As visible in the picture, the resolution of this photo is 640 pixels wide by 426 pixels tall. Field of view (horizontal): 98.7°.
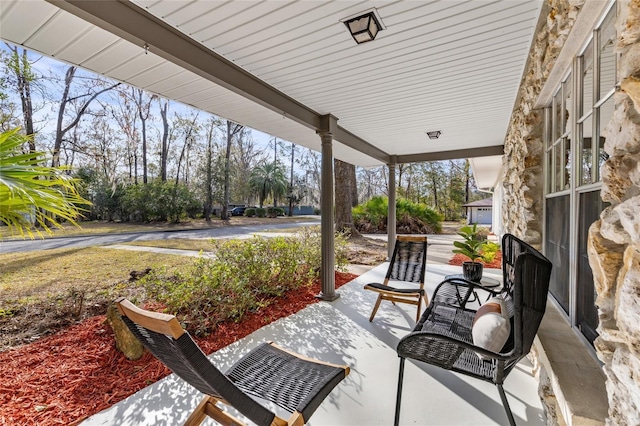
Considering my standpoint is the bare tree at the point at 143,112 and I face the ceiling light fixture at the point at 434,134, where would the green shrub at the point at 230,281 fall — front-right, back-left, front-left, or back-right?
front-right

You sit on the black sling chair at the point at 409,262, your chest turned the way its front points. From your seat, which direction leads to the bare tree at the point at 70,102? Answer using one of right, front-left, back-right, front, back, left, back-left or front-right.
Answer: front-right

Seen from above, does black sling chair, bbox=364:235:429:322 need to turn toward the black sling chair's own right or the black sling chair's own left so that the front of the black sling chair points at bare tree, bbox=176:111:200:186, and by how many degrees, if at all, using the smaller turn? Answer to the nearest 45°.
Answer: approximately 90° to the black sling chair's own right

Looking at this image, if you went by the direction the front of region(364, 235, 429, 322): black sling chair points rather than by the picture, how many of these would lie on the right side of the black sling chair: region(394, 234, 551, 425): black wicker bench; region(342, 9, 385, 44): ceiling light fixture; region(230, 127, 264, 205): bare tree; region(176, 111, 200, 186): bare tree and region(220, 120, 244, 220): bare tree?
3

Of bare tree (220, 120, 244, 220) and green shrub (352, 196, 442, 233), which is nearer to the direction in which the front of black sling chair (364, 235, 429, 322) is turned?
the bare tree

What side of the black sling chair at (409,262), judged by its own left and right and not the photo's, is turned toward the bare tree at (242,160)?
right

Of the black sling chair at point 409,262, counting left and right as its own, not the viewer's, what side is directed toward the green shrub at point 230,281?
front

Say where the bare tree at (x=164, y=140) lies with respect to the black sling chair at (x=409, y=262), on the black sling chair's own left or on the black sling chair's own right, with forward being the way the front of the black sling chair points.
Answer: on the black sling chair's own right

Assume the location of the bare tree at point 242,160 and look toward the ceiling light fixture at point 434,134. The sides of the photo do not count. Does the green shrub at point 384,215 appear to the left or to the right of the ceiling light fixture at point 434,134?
left

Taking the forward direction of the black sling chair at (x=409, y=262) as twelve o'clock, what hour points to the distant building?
The distant building is roughly at 5 o'clock from the black sling chair.

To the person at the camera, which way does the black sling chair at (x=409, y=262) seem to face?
facing the viewer and to the left of the viewer

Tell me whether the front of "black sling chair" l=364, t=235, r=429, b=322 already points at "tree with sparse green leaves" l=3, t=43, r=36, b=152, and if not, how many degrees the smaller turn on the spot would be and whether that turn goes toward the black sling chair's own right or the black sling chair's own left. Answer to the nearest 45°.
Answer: approximately 45° to the black sling chair's own right

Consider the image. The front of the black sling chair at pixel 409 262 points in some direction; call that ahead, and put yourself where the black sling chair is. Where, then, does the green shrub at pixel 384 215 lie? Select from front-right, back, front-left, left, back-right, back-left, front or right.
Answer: back-right

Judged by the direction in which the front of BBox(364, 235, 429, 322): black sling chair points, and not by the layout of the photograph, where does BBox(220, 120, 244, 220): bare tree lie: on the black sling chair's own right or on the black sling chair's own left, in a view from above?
on the black sling chair's own right

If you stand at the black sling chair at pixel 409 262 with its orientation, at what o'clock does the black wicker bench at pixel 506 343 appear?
The black wicker bench is roughly at 10 o'clock from the black sling chair.

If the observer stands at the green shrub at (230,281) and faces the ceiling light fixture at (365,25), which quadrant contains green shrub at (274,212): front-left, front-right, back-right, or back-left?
back-left
